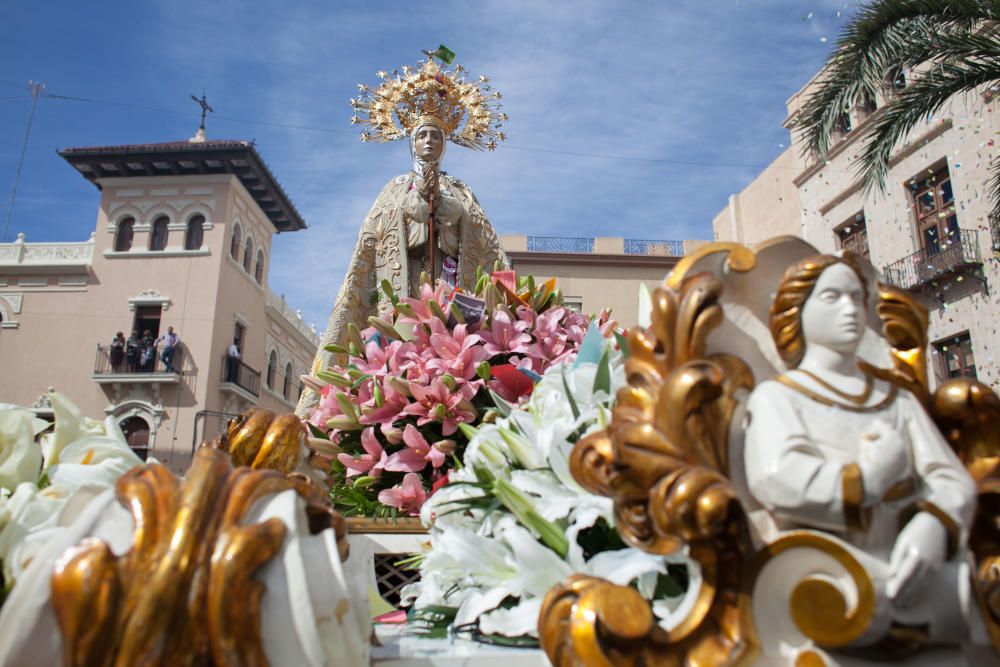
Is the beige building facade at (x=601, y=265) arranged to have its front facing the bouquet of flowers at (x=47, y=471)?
yes

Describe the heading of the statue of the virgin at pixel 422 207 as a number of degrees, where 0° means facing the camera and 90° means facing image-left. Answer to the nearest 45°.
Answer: approximately 0°

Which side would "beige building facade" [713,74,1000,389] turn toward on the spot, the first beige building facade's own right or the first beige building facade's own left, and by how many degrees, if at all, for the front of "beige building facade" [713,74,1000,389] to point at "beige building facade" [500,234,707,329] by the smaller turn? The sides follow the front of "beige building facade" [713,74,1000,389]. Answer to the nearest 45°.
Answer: approximately 90° to the first beige building facade's own right

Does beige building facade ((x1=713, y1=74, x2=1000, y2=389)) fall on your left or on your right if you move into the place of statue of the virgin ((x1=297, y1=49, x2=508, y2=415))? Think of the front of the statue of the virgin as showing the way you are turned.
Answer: on your left

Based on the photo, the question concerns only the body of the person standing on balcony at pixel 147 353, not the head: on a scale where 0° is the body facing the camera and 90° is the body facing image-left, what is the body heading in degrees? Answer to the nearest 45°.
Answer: approximately 0°

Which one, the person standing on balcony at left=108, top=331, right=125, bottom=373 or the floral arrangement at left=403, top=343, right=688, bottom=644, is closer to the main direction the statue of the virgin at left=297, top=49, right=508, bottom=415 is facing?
the floral arrangement
